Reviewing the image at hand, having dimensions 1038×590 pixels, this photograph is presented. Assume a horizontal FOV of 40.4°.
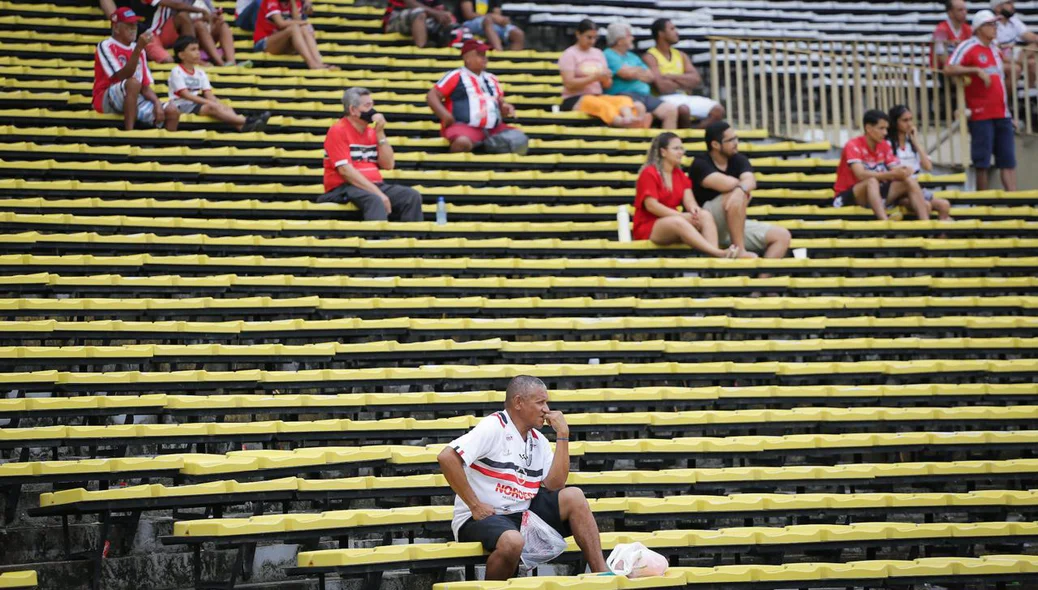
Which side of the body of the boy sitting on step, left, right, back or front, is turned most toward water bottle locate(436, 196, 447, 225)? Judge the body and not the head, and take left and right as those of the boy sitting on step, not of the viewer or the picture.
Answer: front

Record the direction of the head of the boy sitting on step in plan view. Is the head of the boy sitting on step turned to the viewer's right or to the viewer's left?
to the viewer's right

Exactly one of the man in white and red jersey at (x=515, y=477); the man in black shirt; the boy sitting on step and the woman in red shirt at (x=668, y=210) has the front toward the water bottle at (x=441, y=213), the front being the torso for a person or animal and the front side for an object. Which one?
the boy sitting on step

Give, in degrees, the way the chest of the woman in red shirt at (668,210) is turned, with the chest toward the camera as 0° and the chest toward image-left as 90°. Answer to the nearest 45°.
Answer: approximately 315°

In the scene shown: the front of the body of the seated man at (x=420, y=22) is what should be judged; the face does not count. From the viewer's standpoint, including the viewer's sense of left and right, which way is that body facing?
facing the viewer and to the right of the viewer

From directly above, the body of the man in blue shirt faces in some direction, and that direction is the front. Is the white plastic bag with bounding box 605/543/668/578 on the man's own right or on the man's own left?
on the man's own right

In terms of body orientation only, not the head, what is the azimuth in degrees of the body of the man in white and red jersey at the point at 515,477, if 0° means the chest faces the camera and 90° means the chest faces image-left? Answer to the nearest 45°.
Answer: approximately 315°

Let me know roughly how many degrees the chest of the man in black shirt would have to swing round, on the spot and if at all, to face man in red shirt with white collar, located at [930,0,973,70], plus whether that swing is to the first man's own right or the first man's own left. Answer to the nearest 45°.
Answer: approximately 90° to the first man's own left

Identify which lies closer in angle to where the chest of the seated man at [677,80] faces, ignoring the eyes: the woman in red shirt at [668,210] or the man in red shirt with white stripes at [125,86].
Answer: the woman in red shirt

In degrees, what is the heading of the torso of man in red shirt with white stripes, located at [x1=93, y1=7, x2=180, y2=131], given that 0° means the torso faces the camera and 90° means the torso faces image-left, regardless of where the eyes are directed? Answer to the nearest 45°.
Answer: approximately 315°

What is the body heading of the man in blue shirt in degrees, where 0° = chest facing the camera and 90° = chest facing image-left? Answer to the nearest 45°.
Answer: approximately 315°

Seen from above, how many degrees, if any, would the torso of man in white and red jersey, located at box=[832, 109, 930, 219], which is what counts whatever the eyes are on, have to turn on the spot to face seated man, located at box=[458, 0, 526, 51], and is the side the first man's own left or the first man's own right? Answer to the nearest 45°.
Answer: approximately 180°

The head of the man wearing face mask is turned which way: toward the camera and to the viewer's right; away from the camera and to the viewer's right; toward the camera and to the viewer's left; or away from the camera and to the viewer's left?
toward the camera and to the viewer's right

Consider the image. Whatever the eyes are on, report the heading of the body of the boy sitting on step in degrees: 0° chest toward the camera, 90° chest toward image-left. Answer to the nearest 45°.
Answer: approximately 315°

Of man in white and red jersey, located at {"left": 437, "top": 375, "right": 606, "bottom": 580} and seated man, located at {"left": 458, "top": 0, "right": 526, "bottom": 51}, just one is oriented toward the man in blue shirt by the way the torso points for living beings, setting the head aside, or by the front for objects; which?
the seated man
